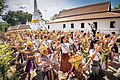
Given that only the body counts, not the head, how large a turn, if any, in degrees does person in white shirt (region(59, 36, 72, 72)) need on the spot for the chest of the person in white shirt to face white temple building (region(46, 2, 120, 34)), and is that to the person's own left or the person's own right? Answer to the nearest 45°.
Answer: approximately 135° to the person's own left

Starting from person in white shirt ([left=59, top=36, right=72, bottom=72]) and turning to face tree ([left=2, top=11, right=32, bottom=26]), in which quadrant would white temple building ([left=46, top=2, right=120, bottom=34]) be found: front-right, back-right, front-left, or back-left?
front-right

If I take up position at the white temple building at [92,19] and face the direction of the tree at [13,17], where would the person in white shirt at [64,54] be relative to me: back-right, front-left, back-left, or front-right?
front-left

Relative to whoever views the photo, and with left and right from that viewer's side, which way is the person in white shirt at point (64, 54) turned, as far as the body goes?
facing the viewer and to the right of the viewer

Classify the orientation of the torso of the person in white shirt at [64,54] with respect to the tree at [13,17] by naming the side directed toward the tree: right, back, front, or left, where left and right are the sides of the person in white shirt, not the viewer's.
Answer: back

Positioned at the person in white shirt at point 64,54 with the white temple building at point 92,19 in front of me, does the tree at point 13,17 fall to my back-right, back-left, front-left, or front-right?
front-left
